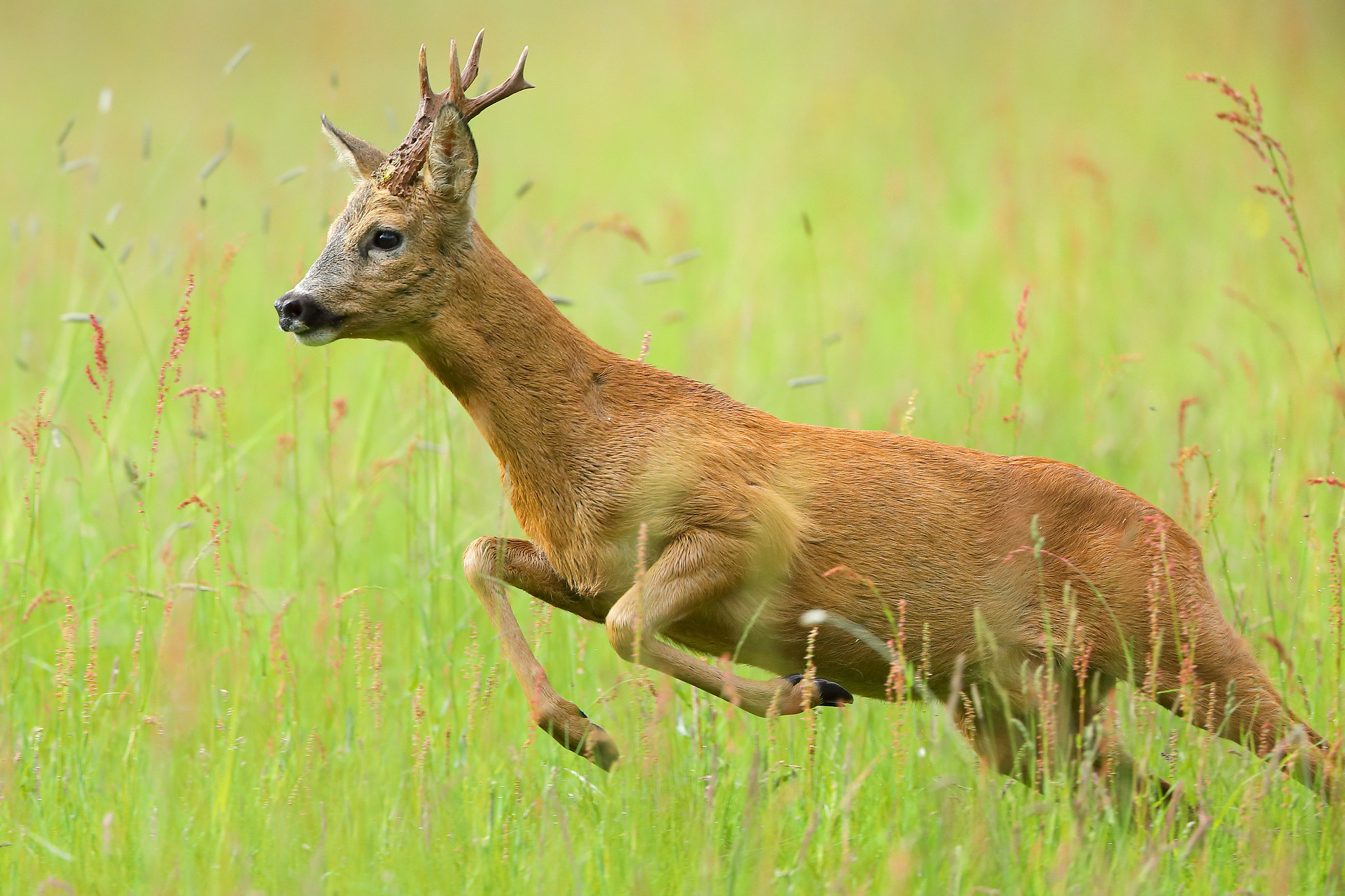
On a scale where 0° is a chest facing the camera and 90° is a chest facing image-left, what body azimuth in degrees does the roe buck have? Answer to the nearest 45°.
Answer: approximately 90°
